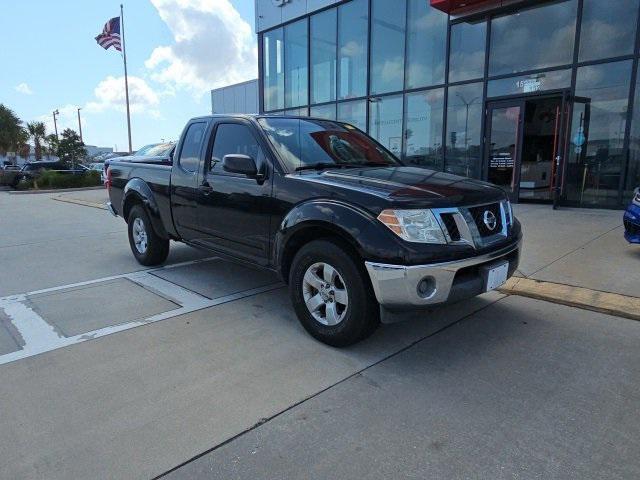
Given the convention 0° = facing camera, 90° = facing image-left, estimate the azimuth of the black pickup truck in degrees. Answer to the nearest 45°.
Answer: approximately 315°

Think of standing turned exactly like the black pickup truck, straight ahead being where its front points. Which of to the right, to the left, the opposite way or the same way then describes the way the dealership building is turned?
to the right

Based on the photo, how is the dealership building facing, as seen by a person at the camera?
facing the viewer and to the left of the viewer

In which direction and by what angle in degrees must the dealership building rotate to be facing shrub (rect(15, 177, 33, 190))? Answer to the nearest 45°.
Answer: approximately 45° to its right

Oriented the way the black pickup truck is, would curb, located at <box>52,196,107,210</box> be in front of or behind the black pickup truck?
behind

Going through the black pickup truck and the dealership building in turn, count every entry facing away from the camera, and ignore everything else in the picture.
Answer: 0

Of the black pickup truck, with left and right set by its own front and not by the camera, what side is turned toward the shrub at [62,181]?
back

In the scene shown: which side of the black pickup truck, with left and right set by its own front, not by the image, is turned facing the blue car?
left

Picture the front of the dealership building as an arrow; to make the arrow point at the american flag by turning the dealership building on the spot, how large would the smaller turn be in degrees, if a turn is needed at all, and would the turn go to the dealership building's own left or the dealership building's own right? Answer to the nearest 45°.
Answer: approximately 90° to the dealership building's own right

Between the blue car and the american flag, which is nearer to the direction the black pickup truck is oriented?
the blue car

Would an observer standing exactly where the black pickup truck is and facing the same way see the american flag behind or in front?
behind

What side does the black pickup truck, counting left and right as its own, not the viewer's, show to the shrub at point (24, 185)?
back

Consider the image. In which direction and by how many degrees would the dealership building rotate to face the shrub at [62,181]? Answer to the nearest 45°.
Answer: approximately 45° to its right
